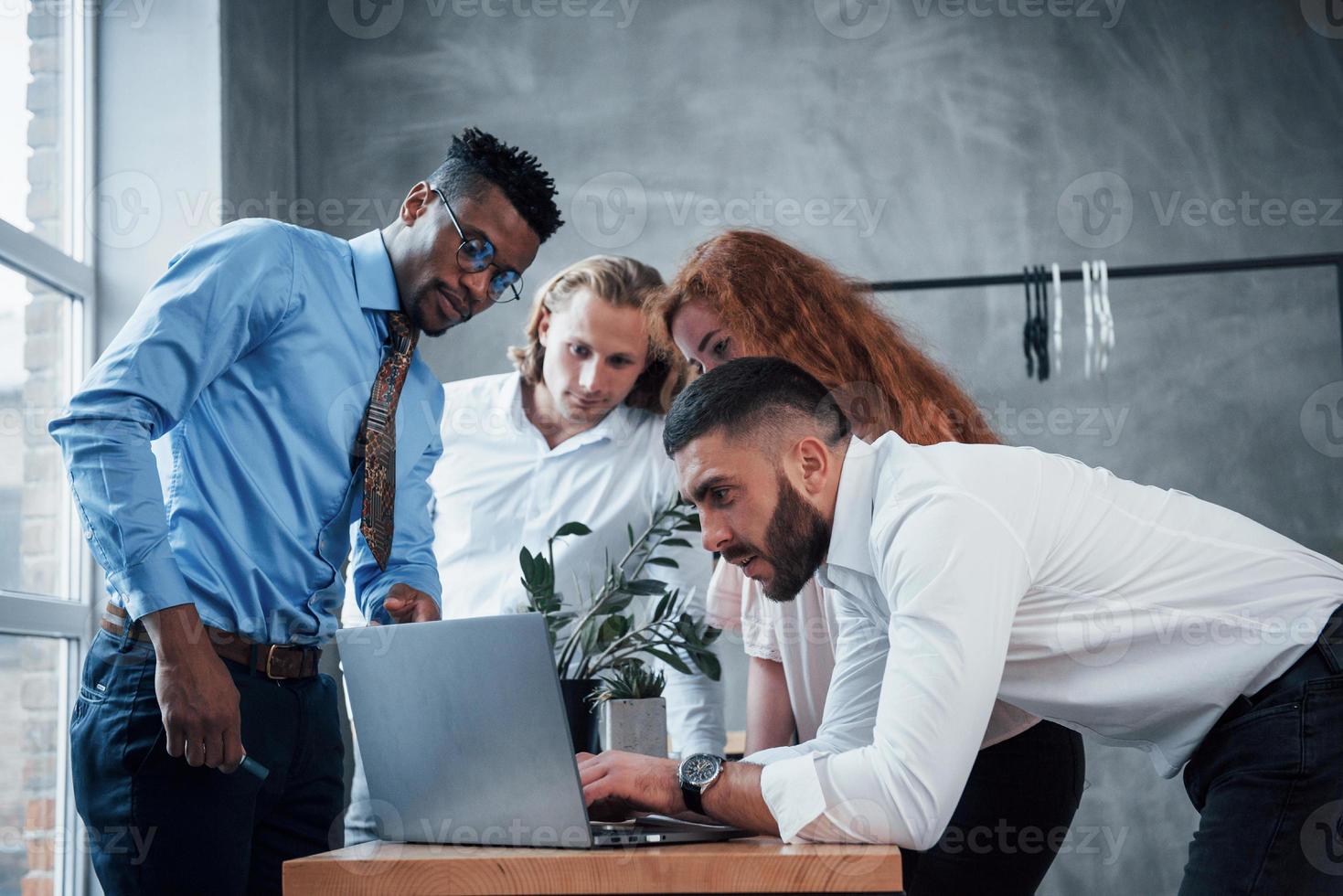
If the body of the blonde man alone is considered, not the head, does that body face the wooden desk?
yes

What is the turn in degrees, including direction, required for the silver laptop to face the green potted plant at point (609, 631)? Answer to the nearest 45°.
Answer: approximately 45° to its left

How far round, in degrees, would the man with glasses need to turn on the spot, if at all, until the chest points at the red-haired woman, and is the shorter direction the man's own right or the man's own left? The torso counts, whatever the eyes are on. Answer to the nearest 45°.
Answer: approximately 45° to the man's own left

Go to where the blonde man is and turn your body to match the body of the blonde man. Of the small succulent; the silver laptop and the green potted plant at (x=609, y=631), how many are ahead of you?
3

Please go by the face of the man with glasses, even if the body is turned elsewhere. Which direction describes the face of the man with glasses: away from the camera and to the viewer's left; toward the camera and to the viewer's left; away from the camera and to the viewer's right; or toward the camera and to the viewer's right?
toward the camera and to the viewer's right

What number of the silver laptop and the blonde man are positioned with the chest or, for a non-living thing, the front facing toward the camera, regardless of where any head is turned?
1

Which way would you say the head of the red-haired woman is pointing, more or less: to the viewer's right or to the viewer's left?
to the viewer's left

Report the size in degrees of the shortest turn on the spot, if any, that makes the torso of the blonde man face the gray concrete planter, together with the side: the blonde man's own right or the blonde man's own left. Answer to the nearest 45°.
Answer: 0° — they already face it

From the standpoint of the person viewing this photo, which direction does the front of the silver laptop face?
facing away from the viewer and to the right of the viewer
